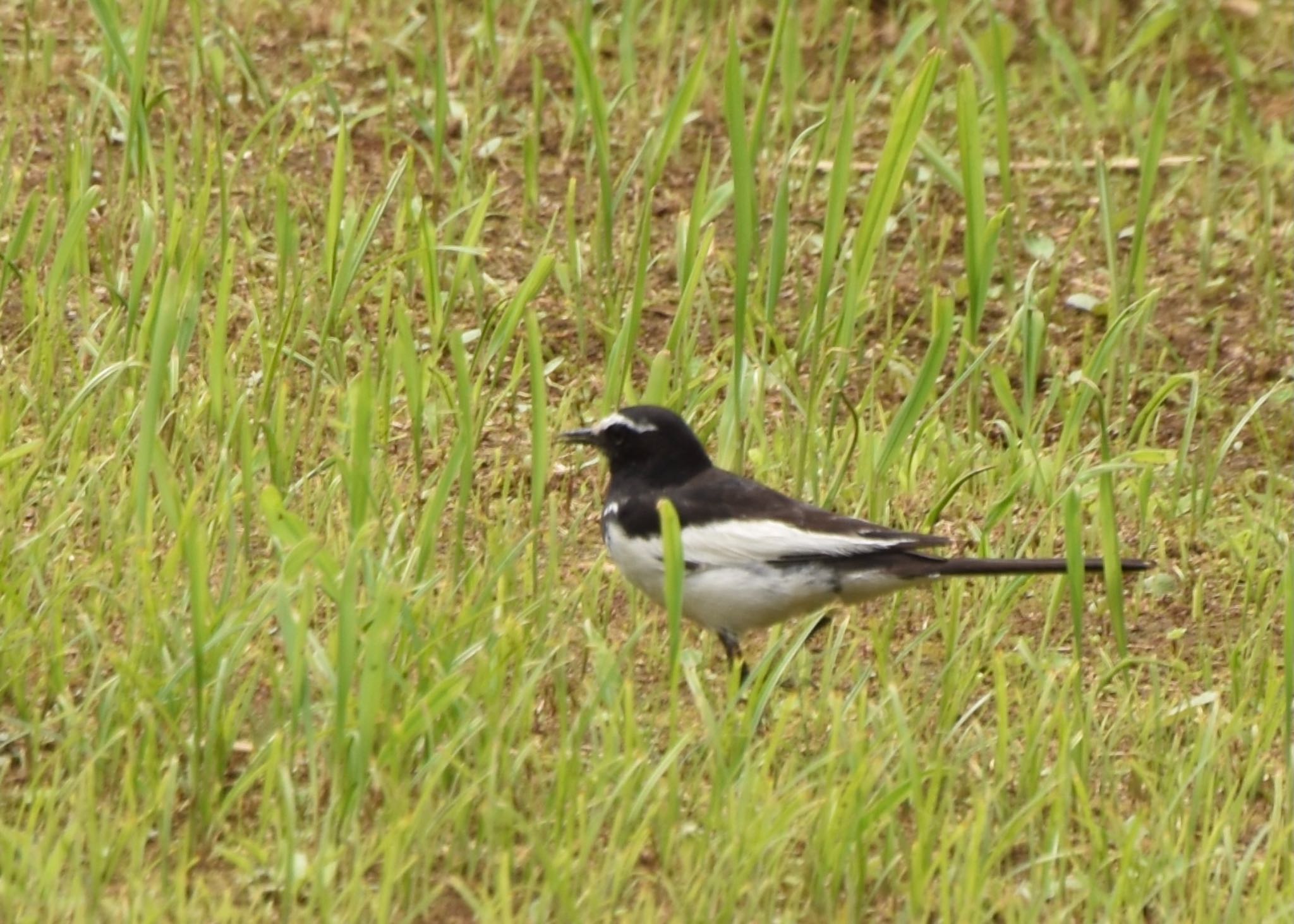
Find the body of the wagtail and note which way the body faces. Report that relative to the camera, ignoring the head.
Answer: to the viewer's left
